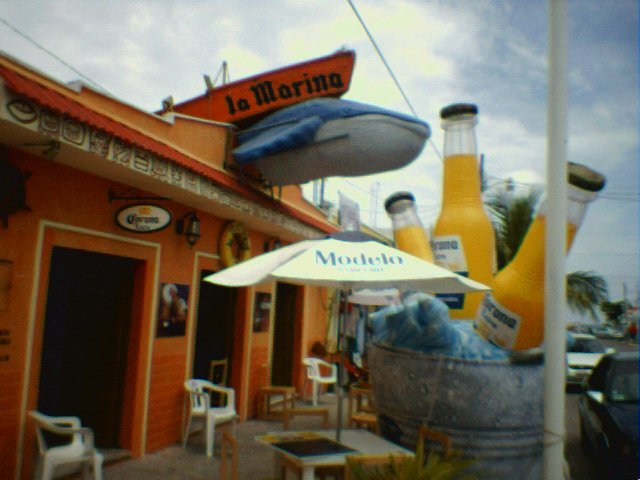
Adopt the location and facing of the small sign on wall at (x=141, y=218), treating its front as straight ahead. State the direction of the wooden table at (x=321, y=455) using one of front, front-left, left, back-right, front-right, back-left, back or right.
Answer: front-left

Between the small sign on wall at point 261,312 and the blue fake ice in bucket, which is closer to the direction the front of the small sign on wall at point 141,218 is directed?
the blue fake ice in bucket

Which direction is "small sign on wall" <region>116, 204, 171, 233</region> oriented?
toward the camera

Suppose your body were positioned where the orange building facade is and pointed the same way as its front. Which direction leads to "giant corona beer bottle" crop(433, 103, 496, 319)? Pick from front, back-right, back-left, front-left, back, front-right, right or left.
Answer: front

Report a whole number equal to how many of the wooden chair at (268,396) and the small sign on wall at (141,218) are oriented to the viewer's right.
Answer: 1

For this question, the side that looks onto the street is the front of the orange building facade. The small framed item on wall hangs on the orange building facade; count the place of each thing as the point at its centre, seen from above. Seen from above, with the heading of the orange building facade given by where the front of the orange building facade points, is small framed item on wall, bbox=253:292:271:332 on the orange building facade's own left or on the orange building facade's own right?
on the orange building facade's own left

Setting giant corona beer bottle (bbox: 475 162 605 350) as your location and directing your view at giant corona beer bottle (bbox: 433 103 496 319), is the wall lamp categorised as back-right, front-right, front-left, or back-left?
front-left

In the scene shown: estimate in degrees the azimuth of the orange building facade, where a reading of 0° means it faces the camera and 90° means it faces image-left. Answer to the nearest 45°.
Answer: approximately 315°

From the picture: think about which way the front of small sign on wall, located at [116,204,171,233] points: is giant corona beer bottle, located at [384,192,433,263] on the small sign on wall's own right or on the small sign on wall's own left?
on the small sign on wall's own left

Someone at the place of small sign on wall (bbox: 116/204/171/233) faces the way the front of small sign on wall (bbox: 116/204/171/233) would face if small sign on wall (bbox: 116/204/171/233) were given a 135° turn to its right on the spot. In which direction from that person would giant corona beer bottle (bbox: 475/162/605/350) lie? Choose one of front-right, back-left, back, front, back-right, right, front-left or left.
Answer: back
